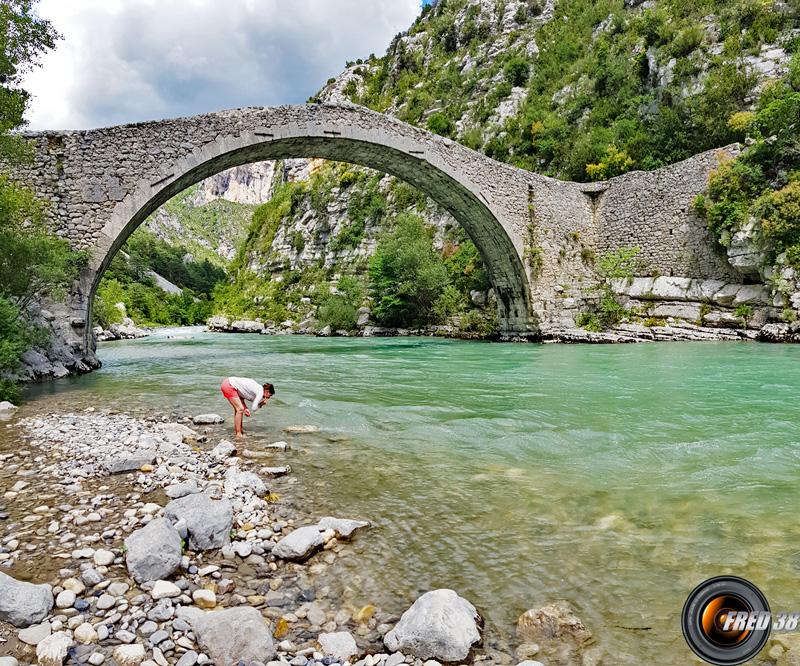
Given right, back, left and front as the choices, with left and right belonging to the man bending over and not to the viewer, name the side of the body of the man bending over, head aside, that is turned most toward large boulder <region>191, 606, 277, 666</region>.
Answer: right

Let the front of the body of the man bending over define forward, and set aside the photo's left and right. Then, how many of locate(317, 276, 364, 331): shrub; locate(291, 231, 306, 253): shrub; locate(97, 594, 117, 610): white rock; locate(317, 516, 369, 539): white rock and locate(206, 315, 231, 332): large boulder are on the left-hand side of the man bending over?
3

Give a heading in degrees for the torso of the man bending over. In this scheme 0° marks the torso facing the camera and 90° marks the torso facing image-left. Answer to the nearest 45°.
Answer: approximately 270°

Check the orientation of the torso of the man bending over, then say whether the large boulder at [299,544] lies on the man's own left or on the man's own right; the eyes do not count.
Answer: on the man's own right

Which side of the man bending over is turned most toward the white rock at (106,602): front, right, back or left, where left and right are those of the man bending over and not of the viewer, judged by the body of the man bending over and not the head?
right

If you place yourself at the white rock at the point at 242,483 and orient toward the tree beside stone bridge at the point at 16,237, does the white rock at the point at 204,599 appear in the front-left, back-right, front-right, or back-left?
back-left

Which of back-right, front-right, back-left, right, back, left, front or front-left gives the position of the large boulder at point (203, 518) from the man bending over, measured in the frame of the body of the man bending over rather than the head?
right

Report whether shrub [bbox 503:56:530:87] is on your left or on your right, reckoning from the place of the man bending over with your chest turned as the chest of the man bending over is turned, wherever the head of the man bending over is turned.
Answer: on your left

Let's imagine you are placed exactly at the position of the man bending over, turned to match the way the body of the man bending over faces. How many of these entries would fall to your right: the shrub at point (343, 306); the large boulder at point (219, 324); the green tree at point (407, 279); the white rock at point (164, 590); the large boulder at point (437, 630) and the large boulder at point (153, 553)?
3

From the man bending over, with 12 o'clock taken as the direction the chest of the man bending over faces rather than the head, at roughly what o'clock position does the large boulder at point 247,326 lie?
The large boulder is roughly at 9 o'clock from the man bending over.

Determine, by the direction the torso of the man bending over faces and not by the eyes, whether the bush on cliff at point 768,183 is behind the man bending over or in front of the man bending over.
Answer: in front
